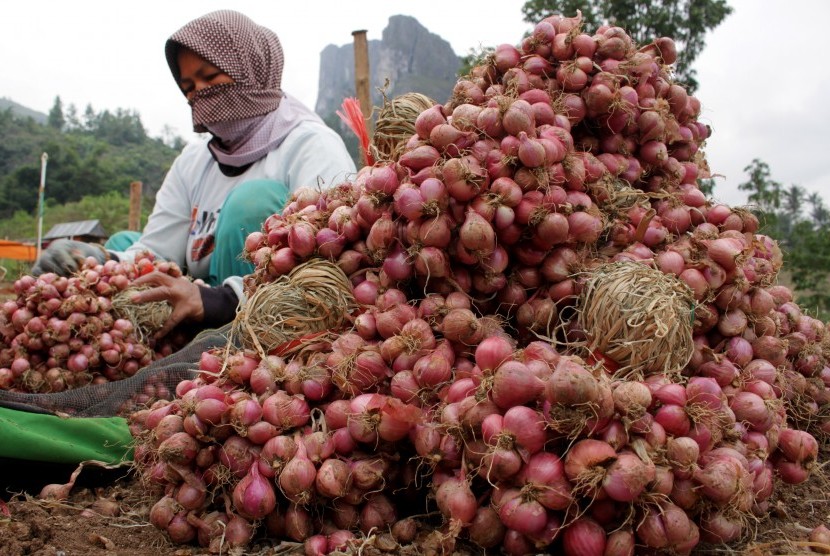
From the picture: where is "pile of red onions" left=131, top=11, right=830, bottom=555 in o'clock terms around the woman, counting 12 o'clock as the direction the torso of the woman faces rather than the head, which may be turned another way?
The pile of red onions is roughly at 10 o'clock from the woman.

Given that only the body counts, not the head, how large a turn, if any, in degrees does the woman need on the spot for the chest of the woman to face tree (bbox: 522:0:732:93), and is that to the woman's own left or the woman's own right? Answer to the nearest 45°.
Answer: approximately 180°

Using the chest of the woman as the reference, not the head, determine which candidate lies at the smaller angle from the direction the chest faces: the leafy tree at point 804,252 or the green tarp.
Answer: the green tarp

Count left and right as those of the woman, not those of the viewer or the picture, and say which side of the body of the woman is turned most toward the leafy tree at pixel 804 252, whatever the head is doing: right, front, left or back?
back

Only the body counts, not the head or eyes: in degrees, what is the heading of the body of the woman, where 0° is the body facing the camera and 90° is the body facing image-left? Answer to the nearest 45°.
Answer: approximately 45°

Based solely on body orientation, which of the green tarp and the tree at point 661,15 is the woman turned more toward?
the green tarp

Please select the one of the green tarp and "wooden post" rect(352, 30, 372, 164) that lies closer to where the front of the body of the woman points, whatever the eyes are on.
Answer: the green tarp

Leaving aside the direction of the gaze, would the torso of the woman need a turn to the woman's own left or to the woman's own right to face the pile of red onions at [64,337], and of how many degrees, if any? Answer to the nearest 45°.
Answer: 0° — they already face it

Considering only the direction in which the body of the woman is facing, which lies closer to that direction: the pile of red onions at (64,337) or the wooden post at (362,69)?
the pile of red onions

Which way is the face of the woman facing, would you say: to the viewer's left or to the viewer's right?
to the viewer's left

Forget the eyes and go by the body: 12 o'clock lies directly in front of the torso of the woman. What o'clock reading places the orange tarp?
The orange tarp is roughly at 4 o'clock from the woman.
